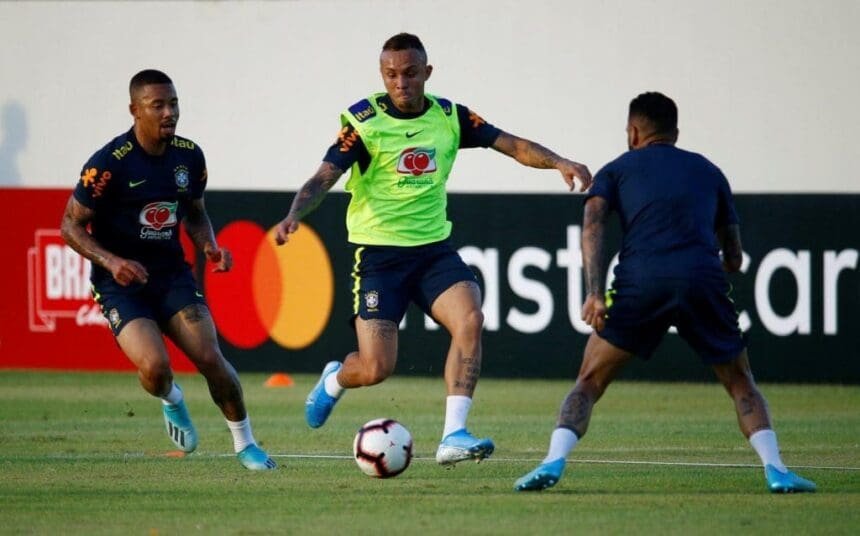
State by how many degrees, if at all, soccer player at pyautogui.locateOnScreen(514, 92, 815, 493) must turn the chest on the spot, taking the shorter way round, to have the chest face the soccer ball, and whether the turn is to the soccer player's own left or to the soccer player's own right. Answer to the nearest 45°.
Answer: approximately 90° to the soccer player's own left

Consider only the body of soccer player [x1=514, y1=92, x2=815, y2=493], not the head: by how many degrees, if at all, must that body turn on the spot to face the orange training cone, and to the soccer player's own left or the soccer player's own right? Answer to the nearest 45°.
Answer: approximately 45° to the soccer player's own left

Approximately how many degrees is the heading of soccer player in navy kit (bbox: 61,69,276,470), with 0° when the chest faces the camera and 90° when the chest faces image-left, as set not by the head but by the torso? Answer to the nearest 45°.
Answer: approximately 315°

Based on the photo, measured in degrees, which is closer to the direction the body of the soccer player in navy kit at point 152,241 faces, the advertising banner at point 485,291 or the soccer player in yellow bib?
the soccer player in yellow bib

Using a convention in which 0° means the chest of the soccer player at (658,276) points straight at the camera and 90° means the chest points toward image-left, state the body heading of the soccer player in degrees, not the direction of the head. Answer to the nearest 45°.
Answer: approximately 180°

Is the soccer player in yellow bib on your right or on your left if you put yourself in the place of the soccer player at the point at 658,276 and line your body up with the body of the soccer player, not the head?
on your left

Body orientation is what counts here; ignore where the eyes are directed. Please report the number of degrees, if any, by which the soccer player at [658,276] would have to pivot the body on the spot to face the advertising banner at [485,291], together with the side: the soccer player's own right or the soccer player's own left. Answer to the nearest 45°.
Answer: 0° — they already face it
